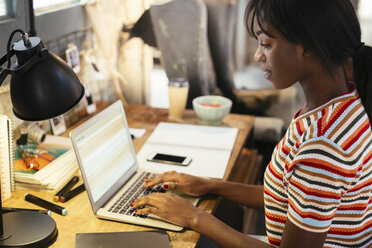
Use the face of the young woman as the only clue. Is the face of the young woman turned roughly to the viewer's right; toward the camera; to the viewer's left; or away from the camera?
to the viewer's left

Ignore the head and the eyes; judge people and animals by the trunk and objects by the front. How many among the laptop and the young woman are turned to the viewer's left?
1

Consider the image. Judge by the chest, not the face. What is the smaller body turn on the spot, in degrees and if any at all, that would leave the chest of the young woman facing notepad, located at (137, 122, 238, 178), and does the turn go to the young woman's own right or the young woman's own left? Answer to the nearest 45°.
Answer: approximately 45° to the young woman's own right

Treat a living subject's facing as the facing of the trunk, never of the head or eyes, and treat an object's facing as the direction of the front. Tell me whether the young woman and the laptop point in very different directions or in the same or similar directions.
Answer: very different directions

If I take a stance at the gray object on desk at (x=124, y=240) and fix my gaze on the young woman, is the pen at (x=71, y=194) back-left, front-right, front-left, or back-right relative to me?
back-left

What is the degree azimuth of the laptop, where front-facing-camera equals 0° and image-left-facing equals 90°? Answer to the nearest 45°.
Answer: approximately 315°

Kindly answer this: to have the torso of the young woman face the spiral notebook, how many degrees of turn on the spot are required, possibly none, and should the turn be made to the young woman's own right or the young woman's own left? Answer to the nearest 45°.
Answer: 0° — they already face it

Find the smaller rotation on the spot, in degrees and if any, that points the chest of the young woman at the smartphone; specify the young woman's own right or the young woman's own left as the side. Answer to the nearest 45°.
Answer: approximately 45° to the young woman's own right

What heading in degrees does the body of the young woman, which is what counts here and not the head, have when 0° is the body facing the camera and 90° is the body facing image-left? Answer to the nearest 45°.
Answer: approximately 90°
